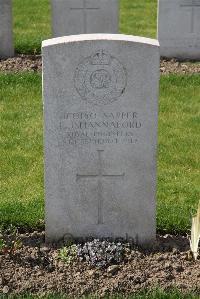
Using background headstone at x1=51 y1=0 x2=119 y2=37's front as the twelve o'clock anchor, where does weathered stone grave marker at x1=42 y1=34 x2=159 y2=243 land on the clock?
The weathered stone grave marker is roughly at 12 o'clock from the background headstone.

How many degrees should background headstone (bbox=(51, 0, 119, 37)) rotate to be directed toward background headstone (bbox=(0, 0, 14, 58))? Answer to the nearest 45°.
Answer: approximately 90° to its right

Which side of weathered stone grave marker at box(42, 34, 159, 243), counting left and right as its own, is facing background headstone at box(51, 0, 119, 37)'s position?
back

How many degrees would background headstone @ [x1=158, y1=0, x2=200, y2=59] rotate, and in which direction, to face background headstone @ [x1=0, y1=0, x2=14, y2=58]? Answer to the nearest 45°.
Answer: approximately 90° to its right

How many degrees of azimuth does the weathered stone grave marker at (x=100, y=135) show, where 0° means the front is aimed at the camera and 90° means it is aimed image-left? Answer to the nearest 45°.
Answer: approximately 0°

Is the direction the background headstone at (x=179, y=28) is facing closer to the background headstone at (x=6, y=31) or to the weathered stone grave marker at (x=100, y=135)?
the weathered stone grave marker

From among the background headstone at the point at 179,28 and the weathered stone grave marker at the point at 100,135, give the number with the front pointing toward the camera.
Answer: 2

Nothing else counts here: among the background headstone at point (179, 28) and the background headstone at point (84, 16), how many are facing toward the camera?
2

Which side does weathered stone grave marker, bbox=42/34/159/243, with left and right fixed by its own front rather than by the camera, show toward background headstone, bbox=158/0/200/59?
back

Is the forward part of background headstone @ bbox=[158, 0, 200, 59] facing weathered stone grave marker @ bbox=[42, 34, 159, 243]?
yes
